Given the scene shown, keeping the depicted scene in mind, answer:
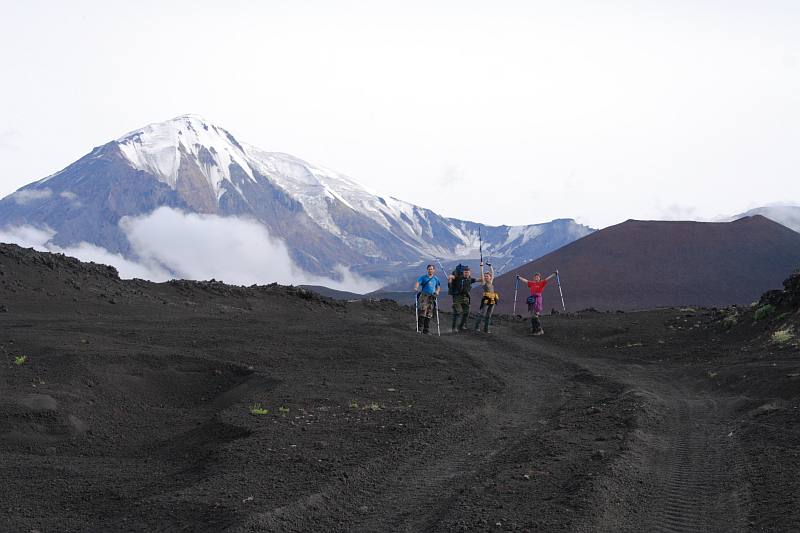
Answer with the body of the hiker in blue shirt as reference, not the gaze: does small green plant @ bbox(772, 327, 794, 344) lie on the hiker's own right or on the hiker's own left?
on the hiker's own left

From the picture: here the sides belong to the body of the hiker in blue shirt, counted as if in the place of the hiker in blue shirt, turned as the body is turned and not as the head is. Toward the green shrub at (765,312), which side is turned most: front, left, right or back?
left

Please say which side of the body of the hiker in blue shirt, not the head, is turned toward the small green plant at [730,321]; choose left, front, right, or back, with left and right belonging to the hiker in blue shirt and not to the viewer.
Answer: left

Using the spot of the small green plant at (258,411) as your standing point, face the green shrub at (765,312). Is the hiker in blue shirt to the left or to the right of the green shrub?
left

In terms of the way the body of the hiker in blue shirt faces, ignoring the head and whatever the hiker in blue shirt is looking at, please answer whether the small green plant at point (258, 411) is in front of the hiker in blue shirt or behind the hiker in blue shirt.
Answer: in front

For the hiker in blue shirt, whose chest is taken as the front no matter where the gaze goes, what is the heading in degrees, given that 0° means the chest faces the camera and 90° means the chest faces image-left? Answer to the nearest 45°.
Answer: approximately 0°
